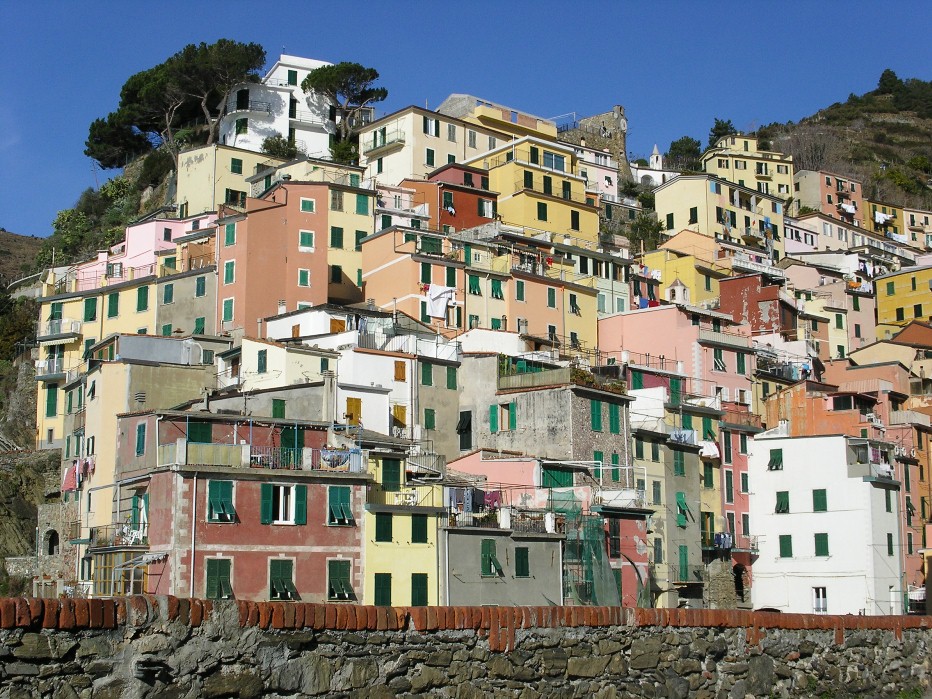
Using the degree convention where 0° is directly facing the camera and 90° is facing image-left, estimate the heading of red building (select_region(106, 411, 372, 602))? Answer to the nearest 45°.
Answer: approximately 0°

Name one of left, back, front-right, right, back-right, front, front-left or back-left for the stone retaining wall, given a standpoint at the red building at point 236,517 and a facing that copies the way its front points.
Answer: front

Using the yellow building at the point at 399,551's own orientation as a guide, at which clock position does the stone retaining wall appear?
The stone retaining wall is roughly at 12 o'clock from the yellow building.

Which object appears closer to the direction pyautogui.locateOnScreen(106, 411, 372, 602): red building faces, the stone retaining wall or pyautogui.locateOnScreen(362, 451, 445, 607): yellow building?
the stone retaining wall

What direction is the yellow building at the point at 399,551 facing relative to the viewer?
toward the camera

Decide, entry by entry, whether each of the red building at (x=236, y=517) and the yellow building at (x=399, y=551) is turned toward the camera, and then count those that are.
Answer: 2

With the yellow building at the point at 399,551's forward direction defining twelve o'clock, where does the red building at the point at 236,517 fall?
The red building is roughly at 2 o'clock from the yellow building.

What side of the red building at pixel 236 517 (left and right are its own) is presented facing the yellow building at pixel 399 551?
left

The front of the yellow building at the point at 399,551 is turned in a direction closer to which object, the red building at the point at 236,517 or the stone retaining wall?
the stone retaining wall

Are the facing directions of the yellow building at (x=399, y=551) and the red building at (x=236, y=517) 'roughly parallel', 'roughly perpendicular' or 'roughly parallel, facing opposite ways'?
roughly parallel
